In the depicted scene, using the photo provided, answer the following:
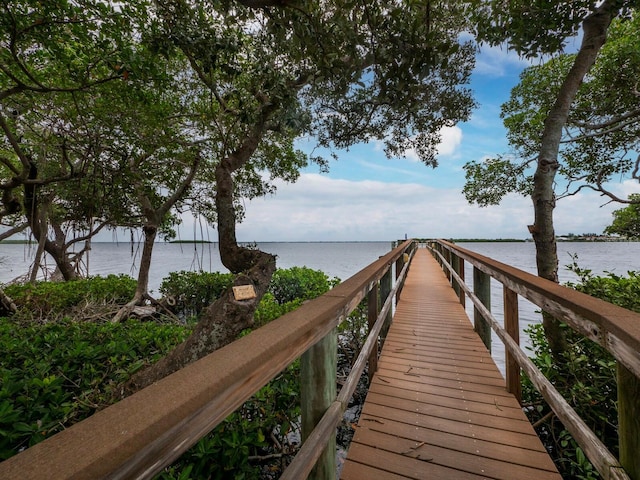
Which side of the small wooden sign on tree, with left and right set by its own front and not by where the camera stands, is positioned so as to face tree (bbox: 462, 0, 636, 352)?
left

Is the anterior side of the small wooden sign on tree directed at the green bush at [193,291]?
no

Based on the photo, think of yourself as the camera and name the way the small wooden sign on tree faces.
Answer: facing the viewer

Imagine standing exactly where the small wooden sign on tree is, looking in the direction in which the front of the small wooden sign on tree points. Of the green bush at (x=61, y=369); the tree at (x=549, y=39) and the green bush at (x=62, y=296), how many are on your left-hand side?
1

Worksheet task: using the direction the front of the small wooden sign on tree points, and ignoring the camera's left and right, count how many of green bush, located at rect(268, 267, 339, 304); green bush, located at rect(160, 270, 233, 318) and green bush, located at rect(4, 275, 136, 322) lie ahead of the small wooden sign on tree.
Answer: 0

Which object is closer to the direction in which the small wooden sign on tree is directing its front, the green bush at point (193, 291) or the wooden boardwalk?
the wooden boardwalk

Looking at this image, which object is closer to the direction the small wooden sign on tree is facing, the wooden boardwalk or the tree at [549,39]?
the wooden boardwalk

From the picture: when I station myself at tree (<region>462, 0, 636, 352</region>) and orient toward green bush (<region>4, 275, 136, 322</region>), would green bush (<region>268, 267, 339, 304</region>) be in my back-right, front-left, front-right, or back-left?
front-right

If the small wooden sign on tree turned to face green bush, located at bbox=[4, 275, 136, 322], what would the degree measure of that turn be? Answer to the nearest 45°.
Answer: approximately 135° to its right

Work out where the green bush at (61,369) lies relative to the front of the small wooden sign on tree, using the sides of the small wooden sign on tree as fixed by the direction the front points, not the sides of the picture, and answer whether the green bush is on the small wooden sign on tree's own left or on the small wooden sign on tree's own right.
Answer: on the small wooden sign on tree's own right

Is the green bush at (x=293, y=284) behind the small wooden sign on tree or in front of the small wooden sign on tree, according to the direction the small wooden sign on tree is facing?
behind
